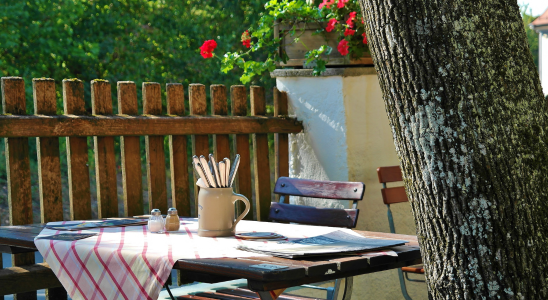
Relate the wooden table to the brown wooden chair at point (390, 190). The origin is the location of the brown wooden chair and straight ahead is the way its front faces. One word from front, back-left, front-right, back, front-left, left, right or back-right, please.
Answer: front-right

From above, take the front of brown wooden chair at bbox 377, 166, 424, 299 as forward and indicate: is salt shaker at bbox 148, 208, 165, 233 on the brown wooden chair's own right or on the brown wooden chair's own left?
on the brown wooden chair's own right
